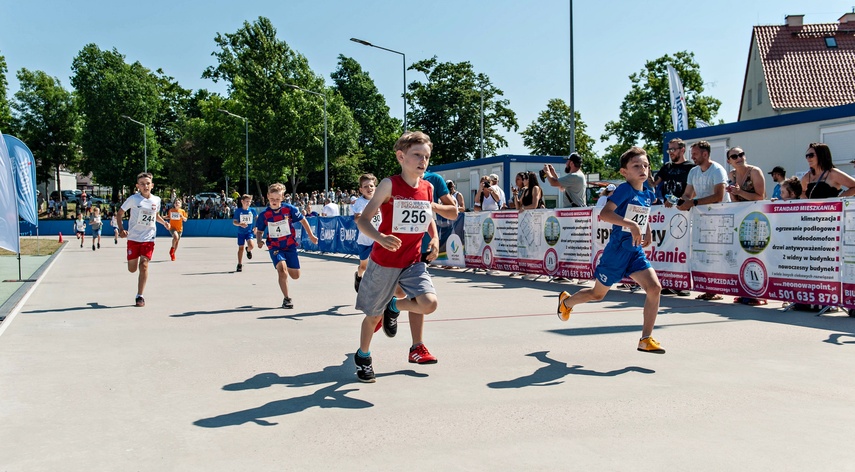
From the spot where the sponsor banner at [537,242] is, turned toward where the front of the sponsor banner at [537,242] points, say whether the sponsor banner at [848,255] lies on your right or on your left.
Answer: on your left

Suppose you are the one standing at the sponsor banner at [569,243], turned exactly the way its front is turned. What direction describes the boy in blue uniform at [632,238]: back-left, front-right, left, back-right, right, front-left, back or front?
front-left

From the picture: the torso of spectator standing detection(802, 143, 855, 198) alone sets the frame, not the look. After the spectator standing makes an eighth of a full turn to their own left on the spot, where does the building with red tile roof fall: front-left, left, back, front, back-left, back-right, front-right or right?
back

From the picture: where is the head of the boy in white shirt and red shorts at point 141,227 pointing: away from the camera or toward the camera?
toward the camera

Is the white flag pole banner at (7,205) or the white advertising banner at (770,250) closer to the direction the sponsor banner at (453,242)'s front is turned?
the white flag pole banner

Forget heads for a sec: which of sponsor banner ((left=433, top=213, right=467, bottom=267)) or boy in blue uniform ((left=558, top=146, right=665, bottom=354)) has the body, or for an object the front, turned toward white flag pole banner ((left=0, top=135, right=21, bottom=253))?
the sponsor banner

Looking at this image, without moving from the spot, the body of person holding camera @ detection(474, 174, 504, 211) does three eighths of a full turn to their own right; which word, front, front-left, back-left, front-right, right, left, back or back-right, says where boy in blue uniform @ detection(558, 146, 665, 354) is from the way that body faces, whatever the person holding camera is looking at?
back-left

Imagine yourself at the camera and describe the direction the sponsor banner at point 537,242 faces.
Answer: facing the viewer and to the left of the viewer

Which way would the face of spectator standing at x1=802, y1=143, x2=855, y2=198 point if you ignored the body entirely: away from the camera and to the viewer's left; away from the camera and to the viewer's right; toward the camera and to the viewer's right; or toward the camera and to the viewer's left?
toward the camera and to the viewer's left

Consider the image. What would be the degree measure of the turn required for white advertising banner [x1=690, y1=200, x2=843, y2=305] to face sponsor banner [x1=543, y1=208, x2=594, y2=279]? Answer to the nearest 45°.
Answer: approximately 90° to its right

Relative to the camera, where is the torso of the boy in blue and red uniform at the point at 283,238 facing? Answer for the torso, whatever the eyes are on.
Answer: toward the camera
